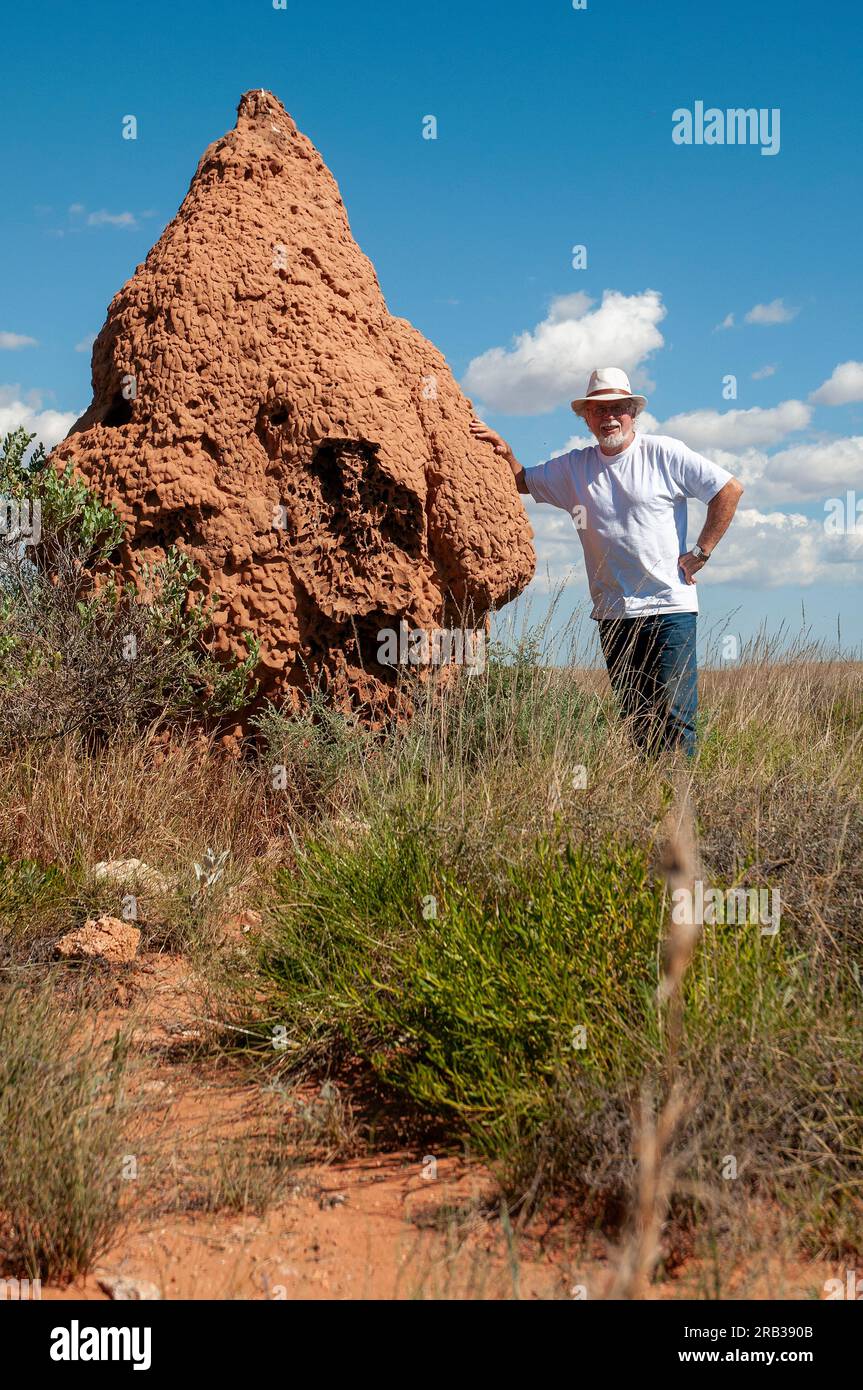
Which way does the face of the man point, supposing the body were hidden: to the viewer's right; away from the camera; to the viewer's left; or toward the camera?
toward the camera

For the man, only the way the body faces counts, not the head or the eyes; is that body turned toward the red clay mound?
no

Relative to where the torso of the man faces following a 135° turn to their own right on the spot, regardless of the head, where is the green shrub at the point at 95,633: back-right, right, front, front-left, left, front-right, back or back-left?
front-left

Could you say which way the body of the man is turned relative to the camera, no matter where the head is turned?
toward the camera
